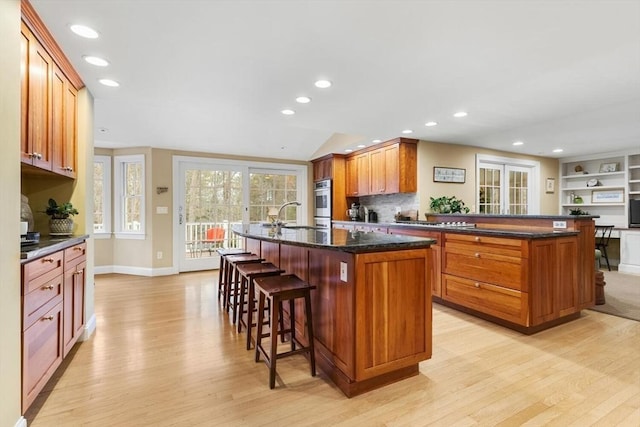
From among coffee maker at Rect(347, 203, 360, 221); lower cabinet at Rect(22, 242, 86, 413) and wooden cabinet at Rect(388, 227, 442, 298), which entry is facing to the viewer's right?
the lower cabinet

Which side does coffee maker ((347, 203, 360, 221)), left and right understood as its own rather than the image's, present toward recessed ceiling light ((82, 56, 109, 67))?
front

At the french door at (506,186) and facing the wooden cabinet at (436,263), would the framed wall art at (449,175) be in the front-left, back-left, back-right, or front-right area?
front-right

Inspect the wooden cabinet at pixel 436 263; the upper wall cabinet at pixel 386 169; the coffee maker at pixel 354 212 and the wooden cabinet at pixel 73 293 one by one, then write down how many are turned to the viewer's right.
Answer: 1

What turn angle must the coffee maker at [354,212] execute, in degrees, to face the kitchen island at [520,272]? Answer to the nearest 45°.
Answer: approximately 90° to its left

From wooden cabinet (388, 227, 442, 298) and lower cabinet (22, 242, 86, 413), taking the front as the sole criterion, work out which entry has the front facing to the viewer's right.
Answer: the lower cabinet

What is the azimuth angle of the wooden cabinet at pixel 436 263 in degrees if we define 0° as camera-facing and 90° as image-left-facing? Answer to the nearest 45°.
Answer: approximately 45°

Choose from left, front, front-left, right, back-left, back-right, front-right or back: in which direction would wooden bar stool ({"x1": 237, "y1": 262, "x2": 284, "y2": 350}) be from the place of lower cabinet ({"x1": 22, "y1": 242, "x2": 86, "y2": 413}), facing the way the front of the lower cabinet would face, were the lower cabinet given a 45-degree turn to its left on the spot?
front-right

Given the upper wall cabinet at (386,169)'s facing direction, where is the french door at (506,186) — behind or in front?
behind

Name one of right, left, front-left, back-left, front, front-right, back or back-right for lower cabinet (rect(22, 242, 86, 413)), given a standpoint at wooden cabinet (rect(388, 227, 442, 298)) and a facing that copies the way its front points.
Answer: front

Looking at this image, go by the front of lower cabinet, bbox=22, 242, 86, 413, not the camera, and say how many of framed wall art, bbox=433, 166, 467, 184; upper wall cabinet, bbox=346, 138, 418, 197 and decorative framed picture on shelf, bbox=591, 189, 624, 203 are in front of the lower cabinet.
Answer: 3

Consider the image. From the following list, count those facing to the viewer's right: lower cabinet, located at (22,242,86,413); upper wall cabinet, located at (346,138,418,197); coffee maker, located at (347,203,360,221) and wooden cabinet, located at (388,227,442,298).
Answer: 1

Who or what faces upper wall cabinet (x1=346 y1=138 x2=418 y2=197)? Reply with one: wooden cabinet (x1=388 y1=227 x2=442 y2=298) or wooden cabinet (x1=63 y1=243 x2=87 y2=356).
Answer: wooden cabinet (x1=63 y1=243 x2=87 y2=356)

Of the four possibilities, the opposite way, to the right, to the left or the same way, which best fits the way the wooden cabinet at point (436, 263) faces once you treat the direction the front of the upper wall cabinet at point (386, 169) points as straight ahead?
the same way

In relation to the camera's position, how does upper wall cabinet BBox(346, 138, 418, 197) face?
facing the viewer and to the left of the viewer

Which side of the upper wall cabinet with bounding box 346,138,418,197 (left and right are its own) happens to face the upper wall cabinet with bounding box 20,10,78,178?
front

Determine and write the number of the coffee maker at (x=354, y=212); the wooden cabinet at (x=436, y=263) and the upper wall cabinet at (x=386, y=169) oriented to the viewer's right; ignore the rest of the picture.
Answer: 0

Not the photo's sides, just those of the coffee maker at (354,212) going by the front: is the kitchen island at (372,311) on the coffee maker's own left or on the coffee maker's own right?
on the coffee maker's own left
